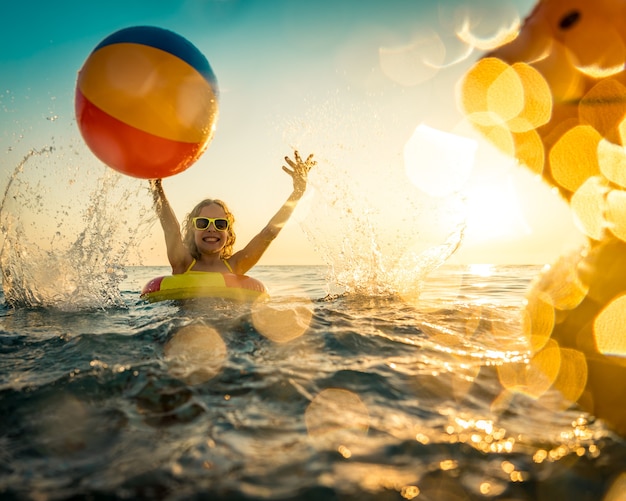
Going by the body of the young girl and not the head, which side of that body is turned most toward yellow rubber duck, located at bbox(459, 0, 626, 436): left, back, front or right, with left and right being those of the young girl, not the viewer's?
front

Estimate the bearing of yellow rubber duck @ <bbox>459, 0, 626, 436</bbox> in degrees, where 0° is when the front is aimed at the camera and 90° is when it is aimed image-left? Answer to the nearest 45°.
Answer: approximately 90°

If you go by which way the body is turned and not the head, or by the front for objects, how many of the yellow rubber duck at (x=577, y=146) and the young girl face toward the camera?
1

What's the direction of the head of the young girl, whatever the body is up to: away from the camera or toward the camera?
toward the camera

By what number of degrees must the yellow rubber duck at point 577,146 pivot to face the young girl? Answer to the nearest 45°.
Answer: approximately 45° to its right

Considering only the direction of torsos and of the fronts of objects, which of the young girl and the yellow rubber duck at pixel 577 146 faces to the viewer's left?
the yellow rubber duck

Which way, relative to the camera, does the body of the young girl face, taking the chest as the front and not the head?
toward the camera
